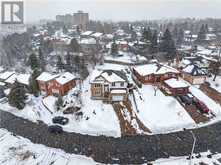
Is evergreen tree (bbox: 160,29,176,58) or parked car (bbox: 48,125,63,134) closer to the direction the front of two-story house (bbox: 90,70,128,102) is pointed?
the parked car

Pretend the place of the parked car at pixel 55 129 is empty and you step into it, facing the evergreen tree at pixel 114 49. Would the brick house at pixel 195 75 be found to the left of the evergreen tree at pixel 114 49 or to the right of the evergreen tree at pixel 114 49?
right

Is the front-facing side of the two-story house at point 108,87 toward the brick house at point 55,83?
no

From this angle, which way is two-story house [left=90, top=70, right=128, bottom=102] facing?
toward the camera

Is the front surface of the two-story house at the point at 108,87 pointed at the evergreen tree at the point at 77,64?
no

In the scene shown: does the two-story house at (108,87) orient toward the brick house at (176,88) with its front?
no

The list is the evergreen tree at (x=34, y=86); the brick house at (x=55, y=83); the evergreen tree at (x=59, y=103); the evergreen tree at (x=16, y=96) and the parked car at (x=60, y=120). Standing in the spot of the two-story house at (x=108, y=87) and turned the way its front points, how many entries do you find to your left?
0

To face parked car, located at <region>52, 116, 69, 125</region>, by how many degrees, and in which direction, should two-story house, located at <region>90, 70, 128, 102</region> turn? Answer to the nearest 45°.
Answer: approximately 45° to its right

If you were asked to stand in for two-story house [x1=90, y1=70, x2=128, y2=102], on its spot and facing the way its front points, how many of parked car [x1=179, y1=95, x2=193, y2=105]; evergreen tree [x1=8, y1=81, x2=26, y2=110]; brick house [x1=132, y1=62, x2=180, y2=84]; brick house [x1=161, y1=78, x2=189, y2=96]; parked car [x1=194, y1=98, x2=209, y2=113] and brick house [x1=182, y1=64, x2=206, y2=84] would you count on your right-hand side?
1

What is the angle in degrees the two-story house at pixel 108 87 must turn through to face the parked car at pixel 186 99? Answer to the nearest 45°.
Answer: approximately 90° to its left

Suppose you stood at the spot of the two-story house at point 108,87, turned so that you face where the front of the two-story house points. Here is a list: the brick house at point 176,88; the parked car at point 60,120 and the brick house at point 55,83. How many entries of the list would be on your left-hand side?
1

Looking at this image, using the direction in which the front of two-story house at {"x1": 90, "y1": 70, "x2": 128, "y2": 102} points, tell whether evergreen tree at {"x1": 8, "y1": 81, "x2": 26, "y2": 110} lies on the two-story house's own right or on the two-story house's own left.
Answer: on the two-story house's own right

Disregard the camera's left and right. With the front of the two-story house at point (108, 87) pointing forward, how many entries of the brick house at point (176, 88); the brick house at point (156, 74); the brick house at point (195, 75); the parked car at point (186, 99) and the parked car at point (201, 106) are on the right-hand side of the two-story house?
0

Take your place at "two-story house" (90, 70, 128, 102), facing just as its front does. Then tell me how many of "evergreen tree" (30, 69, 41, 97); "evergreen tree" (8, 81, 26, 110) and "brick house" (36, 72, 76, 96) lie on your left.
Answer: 0

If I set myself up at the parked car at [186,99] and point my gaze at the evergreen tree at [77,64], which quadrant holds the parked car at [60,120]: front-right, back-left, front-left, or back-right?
front-left

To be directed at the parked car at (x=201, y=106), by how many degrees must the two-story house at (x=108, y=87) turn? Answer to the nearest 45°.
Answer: approximately 90° to its left
